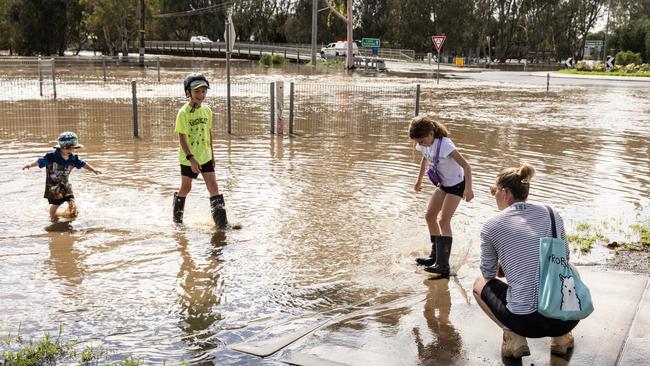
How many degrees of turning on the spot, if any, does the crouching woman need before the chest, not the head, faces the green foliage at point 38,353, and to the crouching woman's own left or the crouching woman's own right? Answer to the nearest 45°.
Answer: approximately 45° to the crouching woman's own left

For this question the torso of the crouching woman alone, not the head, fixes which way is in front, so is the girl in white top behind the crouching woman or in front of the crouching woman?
in front

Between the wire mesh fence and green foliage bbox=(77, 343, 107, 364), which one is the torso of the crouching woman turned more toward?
the wire mesh fence

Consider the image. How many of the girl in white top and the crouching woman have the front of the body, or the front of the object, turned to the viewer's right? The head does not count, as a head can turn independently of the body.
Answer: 0

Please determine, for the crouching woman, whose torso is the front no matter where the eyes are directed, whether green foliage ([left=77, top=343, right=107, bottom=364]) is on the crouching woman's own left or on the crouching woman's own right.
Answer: on the crouching woman's own left

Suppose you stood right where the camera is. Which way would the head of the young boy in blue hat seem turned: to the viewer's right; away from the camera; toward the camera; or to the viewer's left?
toward the camera

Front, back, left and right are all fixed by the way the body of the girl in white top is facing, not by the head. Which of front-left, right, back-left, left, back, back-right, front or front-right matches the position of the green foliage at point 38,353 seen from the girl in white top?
front

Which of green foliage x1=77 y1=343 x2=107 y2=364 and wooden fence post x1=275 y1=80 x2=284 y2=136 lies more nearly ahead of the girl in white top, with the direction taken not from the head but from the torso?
the green foliage

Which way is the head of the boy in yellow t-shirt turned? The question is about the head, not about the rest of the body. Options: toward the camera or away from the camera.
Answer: toward the camera

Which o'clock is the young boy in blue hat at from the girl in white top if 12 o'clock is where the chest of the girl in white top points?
The young boy in blue hat is roughly at 2 o'clock from the girl in white top.

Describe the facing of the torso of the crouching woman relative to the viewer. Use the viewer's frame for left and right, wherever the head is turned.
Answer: facing away from the viewer and to the left of the viewer

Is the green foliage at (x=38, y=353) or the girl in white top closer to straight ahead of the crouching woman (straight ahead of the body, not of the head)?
the girl in white top

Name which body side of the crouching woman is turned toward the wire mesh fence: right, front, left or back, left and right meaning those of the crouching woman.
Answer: front

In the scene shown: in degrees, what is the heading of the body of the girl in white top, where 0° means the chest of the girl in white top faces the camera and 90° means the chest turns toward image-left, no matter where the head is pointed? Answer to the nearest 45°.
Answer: approximately 45°

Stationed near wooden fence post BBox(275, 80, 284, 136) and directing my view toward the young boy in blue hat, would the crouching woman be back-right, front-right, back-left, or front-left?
front-left

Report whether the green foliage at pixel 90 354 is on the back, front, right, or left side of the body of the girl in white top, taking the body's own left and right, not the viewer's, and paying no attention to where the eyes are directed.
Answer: front

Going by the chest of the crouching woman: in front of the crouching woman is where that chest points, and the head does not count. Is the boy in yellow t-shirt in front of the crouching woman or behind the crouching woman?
in front
